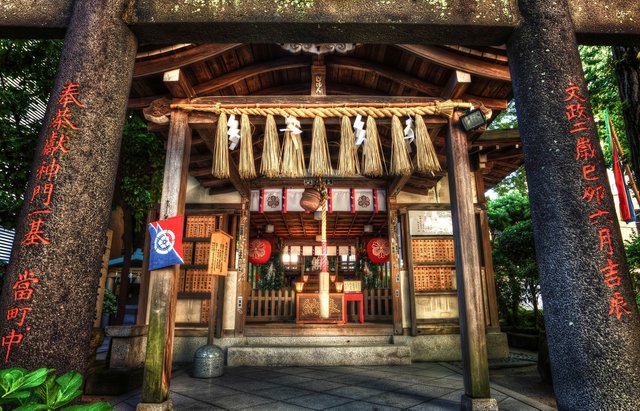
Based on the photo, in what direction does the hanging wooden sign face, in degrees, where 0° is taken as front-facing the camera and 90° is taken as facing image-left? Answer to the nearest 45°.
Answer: approximately 0°

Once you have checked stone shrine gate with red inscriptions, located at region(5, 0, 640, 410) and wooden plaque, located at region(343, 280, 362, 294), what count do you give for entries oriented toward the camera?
2

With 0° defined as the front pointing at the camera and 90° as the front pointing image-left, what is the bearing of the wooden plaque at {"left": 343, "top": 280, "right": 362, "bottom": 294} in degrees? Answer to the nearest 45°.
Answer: approximately 0°

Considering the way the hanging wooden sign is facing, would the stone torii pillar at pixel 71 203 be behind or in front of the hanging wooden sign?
in front

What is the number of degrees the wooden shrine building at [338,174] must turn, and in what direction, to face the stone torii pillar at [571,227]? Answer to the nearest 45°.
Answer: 0° — it already faces it

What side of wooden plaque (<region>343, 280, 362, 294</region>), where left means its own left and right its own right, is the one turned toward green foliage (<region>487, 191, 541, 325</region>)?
left

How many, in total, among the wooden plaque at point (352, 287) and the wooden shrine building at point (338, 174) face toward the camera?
2

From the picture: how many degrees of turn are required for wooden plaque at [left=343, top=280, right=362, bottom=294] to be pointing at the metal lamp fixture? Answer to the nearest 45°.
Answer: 0° — it already faces it
